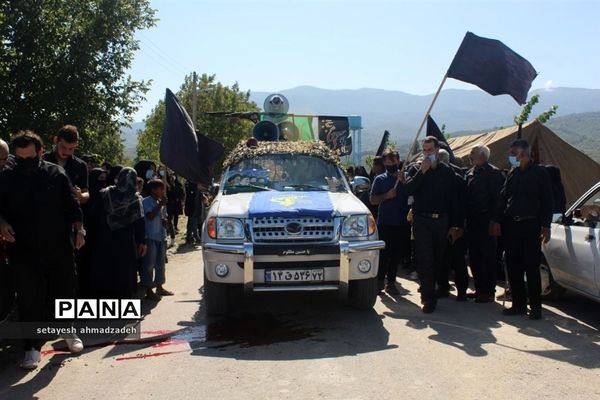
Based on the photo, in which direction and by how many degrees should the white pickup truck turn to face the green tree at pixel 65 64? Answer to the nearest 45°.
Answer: approximately 135° to its right

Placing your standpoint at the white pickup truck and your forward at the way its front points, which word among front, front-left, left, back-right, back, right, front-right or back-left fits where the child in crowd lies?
front-right

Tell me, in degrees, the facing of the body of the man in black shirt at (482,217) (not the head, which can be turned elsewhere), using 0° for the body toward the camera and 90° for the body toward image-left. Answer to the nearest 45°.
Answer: approximately 45°

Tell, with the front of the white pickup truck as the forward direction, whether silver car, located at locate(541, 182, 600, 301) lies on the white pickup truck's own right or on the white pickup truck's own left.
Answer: on the white pickup truck's own left

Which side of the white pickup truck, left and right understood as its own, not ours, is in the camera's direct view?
front

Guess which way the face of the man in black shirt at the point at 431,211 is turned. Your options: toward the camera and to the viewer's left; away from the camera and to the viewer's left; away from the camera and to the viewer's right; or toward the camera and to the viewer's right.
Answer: toward the camera and to the viewer's left

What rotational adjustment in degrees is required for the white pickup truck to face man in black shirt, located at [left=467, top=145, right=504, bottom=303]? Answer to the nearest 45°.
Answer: approximately 45° to its left

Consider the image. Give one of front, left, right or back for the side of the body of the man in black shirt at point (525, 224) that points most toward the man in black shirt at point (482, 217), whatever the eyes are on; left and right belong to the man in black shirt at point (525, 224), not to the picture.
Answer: right

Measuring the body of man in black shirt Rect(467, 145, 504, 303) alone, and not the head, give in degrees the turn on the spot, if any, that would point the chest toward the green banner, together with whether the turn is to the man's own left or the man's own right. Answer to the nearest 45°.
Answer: approximately 90° to the man's own right
